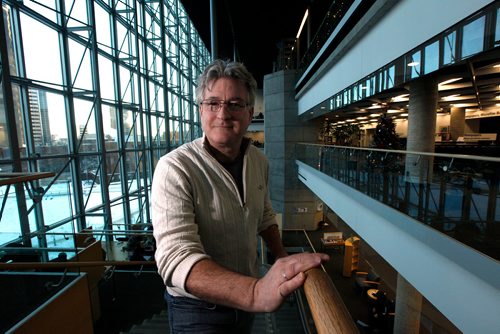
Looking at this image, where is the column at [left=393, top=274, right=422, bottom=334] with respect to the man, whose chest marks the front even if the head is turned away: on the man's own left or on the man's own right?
on the man's own left

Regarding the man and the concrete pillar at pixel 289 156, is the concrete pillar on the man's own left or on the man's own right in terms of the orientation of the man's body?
on the man's own left

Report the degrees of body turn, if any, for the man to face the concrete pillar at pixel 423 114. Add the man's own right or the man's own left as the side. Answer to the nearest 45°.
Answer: approximately 90° to the man's own left

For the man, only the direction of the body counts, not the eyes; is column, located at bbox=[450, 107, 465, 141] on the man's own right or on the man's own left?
on the man's own left

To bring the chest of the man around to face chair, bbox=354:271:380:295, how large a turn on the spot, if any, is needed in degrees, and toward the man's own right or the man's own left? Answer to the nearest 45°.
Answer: approximately 90° to the man's own left

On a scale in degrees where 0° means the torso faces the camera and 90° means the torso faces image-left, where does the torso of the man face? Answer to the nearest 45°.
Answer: approximately 315°
